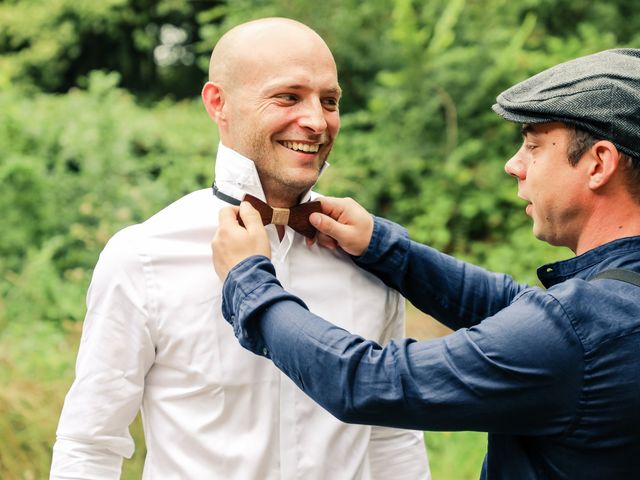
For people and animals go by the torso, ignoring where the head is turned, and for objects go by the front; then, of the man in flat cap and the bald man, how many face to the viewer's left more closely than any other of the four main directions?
1

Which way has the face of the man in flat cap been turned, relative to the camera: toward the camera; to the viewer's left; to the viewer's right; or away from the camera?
to the viewer's left

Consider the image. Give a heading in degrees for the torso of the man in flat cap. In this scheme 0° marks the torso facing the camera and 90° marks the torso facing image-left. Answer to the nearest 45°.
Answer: approximately 90°

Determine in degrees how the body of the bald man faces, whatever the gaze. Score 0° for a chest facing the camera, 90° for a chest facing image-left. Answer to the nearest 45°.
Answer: approximately 315°

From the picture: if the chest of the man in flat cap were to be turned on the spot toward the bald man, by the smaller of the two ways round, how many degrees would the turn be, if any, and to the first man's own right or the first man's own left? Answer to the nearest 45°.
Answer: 0° — they already face them

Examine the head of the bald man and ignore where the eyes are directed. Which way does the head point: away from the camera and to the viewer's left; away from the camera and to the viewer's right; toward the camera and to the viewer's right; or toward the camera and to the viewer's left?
toward the camera and to the viewer's right
